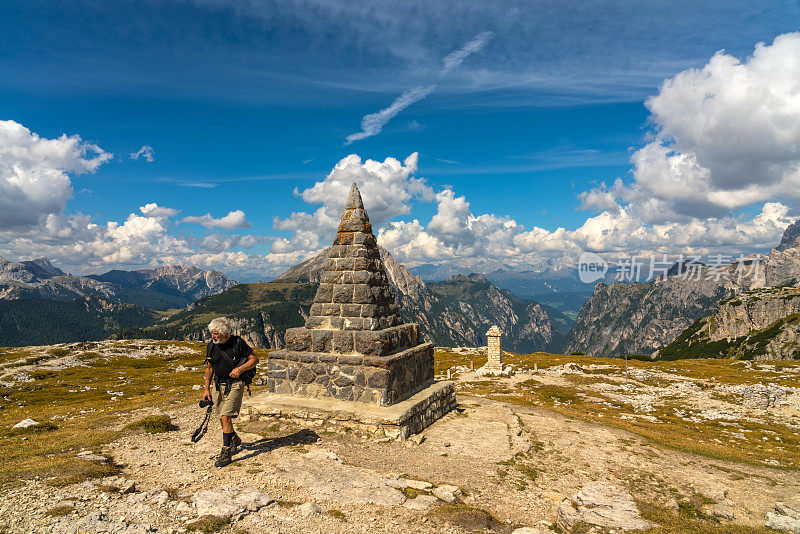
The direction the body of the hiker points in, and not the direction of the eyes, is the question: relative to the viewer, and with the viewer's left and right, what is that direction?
facing the viewer and to the left of the viewer

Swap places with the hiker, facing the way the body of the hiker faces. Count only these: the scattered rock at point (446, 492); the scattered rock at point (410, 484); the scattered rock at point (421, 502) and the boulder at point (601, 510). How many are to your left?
4

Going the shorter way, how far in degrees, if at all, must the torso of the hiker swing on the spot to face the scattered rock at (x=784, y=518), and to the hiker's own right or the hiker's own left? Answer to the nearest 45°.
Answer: approximately 90° to the hiker's own left

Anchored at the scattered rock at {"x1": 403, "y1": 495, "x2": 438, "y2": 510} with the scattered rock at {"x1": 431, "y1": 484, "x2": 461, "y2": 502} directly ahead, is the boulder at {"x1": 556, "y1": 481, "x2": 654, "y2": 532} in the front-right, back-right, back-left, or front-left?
front-right

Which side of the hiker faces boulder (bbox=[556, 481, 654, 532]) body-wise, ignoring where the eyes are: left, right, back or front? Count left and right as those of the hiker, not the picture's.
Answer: left

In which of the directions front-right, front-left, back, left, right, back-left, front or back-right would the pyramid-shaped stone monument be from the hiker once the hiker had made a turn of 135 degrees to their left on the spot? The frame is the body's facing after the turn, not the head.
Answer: front-left

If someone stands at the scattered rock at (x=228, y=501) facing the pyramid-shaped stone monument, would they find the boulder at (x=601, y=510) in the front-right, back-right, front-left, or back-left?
front-right

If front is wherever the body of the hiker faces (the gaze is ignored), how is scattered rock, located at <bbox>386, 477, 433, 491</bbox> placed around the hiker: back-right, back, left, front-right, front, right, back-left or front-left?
left

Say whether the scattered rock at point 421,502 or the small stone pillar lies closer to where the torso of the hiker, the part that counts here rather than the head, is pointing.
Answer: the scattered rock

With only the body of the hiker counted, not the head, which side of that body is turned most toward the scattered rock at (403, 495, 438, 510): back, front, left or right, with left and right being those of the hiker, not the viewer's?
left

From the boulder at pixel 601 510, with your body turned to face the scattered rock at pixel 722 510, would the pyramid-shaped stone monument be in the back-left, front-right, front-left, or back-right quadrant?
back-left

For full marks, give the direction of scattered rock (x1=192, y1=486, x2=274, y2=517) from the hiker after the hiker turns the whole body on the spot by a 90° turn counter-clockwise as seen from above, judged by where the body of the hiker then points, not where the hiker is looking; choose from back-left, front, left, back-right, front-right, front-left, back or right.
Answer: front-right
